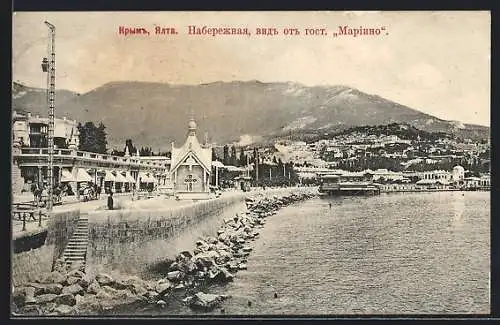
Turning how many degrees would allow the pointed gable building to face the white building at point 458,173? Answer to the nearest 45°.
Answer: approximately 90° to its left

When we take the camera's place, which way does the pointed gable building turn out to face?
facing the viewer

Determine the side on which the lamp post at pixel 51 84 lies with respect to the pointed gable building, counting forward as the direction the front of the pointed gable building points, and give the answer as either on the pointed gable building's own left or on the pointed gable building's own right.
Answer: on the pointed gable building's own right
